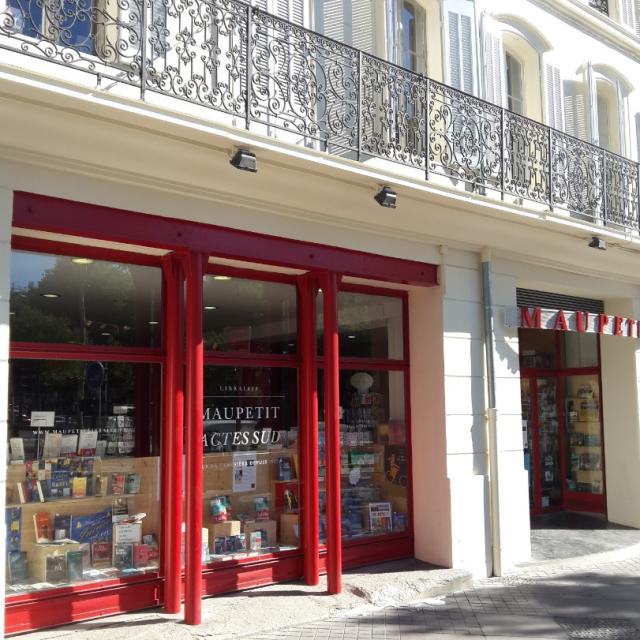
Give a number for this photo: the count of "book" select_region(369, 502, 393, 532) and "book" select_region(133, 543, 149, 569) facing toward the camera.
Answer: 2

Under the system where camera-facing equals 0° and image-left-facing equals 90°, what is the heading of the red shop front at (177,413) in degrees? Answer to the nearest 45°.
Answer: approximately 315°
